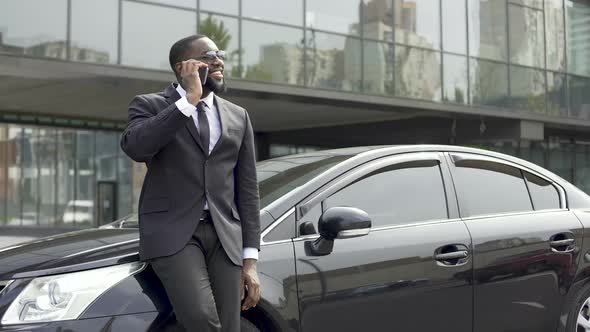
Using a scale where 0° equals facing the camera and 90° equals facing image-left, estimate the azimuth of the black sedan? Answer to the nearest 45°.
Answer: approximately 45°

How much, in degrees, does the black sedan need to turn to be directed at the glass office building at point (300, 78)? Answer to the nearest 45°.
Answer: approximately 135° to its right

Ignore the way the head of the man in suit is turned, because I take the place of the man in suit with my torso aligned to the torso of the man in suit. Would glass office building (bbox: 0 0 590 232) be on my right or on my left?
on my left

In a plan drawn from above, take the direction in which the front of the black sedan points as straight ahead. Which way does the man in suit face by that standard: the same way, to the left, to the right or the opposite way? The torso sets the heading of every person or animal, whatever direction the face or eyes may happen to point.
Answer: to the left
